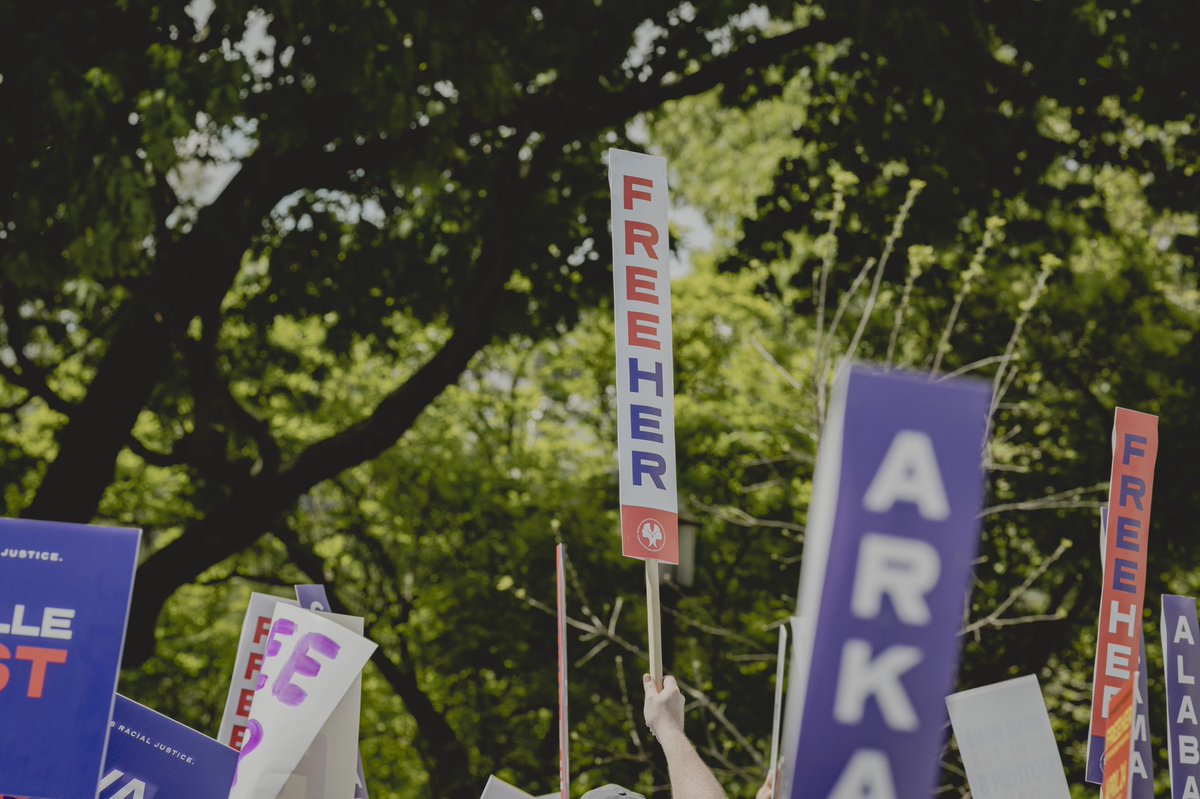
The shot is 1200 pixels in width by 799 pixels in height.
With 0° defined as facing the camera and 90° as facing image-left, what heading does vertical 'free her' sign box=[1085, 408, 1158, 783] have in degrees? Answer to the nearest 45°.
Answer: approximately 0°

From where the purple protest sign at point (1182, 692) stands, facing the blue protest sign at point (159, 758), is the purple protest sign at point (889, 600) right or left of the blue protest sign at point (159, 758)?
left

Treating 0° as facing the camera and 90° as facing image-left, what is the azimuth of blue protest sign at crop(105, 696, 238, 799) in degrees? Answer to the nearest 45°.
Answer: approximately 0°

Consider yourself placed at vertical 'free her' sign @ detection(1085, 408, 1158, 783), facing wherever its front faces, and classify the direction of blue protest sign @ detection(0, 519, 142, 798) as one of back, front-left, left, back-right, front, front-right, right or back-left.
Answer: front-right

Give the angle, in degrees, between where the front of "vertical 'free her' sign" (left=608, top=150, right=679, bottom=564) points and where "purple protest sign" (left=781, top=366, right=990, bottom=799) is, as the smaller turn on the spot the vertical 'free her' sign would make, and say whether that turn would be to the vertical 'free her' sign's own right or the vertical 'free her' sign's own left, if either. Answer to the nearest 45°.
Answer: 0° — it already faces it

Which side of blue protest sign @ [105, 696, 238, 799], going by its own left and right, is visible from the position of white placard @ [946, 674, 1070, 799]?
left

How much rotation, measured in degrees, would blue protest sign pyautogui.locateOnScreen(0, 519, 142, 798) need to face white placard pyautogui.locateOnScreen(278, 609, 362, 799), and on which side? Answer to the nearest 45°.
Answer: approximately 135° to its left
